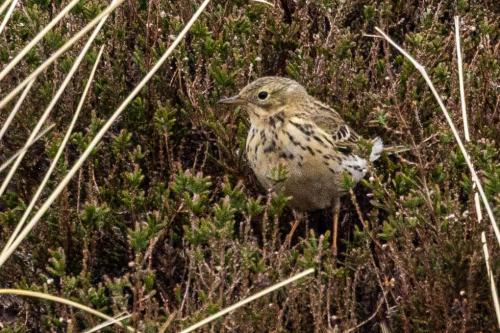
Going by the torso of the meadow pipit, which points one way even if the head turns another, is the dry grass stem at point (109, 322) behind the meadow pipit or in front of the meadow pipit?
in front

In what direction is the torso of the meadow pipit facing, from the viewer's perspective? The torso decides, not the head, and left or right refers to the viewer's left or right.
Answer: facing the viewer and to the left of the viewer
